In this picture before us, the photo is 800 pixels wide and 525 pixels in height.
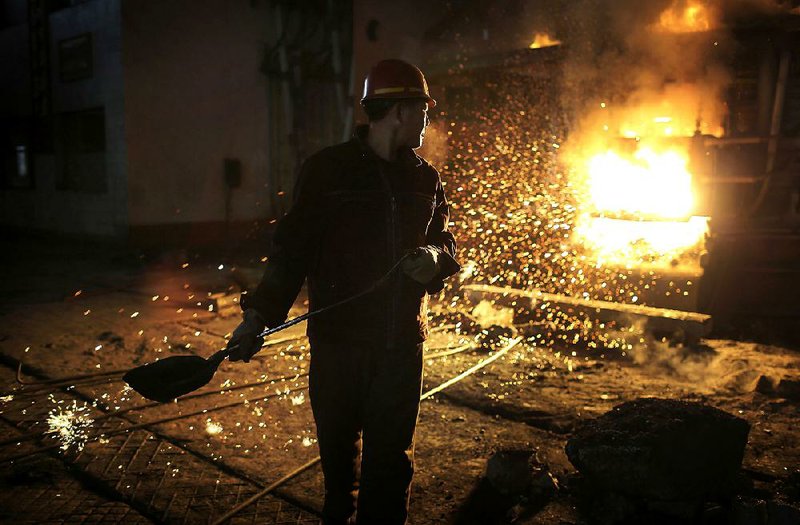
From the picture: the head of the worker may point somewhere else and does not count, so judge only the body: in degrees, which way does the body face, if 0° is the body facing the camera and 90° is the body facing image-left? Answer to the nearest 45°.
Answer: approximately 315°

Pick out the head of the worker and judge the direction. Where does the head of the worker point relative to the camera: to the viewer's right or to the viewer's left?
to the viewer's right

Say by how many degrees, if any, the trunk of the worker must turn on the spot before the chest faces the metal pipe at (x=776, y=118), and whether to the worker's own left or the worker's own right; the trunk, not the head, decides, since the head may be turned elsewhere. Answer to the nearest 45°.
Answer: approximately 90° to the worker's own left

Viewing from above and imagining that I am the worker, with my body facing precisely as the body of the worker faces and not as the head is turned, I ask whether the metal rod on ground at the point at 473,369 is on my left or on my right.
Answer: on my left

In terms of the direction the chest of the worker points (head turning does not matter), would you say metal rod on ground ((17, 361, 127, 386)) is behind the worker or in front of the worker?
behind
